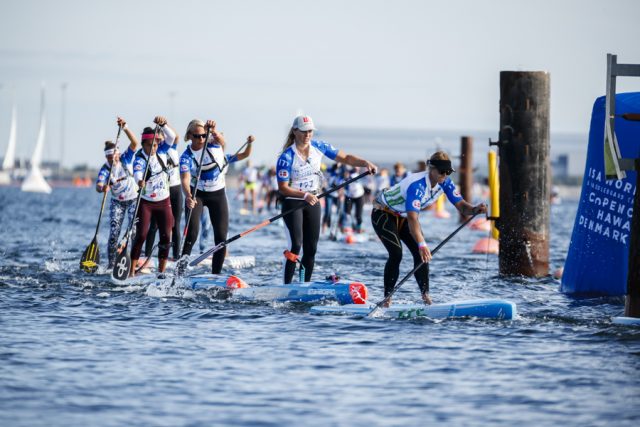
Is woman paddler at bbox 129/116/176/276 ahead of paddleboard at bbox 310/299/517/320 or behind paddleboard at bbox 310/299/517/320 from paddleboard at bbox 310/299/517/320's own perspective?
behind

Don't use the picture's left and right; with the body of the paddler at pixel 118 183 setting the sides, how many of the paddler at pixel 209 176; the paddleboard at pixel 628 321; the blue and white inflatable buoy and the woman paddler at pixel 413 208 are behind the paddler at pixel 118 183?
0

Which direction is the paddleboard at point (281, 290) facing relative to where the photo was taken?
to the viewer's right

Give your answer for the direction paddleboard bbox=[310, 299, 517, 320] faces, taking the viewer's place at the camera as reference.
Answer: facing to the right of the viewer

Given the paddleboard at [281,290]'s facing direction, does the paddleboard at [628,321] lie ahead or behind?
ahead

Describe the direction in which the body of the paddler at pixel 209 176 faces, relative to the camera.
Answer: toward the camera

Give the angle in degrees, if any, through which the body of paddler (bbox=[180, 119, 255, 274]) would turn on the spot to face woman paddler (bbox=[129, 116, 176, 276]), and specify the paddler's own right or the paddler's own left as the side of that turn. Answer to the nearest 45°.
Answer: approximately 135° to the paddler's own right

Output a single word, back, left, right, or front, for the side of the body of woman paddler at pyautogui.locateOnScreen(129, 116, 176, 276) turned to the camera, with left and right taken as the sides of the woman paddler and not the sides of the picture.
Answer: front

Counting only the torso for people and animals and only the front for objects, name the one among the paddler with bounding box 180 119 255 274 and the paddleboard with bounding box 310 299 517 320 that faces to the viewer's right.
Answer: the paddleboard

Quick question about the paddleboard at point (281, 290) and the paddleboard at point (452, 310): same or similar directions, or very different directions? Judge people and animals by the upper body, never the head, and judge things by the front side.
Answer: same or similar directions

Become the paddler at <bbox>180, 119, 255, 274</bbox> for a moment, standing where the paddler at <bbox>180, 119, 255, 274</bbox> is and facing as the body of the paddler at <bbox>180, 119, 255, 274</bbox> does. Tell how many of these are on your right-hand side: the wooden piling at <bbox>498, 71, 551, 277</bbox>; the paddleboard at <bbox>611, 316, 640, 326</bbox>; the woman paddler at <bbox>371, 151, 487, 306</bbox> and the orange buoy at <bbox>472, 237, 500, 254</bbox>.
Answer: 0

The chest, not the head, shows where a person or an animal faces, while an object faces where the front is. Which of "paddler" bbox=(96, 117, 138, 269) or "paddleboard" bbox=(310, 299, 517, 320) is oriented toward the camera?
the paddler

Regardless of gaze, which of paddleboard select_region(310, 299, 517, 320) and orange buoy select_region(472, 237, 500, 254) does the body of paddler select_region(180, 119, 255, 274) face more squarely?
the paddleboard

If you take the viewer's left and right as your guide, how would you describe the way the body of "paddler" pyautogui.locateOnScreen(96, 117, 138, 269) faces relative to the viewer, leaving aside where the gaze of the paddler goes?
facing the viewer
